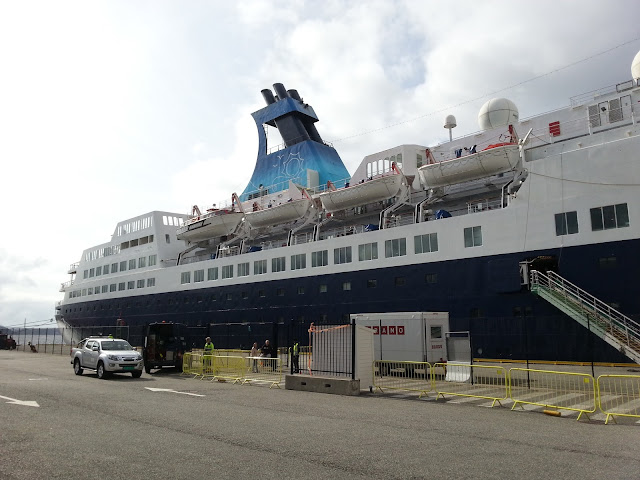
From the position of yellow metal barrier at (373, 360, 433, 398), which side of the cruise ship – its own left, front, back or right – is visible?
right

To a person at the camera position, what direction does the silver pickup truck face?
facing the viewer and to the right of the viewer

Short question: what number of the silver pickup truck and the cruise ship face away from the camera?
0

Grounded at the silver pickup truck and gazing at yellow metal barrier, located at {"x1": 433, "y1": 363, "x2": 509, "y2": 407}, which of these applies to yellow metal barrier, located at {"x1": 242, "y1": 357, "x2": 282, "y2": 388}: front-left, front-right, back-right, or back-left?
front-left

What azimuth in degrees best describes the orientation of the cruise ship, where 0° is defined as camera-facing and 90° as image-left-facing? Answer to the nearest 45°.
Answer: approximately 315°

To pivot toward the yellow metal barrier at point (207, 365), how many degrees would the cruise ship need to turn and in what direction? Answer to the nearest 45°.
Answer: approximately 90° to its right

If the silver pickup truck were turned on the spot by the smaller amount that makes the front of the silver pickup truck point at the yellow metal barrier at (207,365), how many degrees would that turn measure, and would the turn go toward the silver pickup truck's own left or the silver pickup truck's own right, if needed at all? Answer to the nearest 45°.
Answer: approximately 45° to the silver pickup truck's own left

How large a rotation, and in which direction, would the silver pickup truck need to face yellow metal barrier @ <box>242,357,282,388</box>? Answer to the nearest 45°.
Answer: approximately 45° to its left

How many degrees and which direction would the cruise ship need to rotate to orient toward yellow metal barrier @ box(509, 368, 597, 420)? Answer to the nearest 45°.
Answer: approximately 45° to its right

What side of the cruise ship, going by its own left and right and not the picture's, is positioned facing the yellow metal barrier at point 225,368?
right
